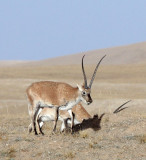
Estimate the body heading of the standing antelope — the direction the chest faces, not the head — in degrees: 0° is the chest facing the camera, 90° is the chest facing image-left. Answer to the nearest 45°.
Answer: approximately 270°

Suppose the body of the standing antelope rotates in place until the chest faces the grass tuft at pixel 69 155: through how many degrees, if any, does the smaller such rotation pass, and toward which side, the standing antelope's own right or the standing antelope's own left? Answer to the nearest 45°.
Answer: approximately 90° to the standing antelope's own right
